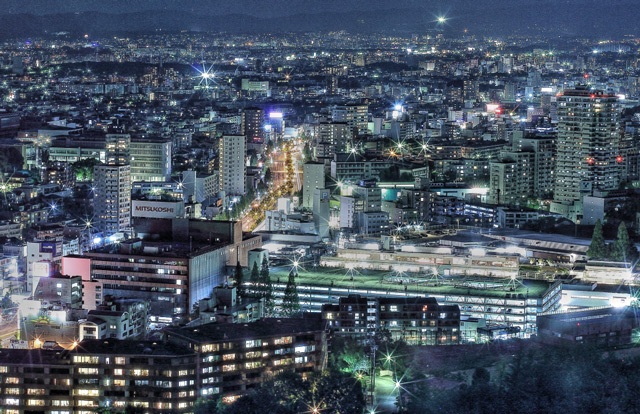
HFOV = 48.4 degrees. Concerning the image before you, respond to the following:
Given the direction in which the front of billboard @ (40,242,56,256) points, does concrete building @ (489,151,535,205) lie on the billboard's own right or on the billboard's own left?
on the billboard's own left

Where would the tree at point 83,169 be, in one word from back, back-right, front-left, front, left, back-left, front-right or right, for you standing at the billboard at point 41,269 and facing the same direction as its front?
back

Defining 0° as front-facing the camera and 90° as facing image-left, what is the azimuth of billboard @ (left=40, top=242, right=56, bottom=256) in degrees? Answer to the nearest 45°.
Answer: approximately 0°

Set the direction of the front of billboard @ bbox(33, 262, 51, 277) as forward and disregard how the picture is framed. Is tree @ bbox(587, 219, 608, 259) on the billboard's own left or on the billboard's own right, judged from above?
on the billboard's own left

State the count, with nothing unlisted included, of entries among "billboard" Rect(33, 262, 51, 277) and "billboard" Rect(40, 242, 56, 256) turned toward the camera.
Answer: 2

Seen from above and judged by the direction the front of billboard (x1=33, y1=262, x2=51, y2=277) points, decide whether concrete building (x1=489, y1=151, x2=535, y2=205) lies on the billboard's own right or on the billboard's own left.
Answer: on the billboard's own left

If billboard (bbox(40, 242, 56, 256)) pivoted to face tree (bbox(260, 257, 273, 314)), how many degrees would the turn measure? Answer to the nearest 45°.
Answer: approximately 45° to its left

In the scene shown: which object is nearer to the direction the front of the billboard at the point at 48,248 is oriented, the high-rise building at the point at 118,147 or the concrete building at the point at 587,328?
the concrete building

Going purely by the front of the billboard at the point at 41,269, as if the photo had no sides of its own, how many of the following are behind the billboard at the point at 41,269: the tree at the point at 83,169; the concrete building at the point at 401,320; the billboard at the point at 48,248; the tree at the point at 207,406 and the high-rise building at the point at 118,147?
3

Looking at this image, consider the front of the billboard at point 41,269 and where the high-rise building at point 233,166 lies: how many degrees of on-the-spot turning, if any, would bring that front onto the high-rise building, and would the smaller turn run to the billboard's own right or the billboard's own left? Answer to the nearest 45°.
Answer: approximately 135° to the billboard's own left

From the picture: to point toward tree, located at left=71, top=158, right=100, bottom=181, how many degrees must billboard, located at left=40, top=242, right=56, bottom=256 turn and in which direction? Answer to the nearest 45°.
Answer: approximately 180°

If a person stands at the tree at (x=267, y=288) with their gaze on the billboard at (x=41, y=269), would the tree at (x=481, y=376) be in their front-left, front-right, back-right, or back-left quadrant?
back-left

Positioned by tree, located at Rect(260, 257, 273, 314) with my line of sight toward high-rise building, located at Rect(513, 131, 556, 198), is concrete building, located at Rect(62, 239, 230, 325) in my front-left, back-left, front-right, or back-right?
back-left

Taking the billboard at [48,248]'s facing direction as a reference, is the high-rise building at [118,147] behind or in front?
behind
